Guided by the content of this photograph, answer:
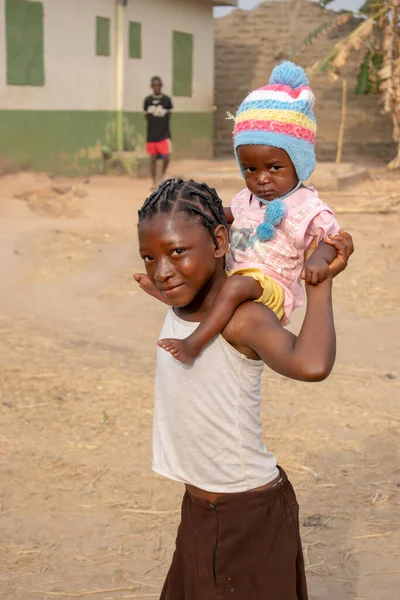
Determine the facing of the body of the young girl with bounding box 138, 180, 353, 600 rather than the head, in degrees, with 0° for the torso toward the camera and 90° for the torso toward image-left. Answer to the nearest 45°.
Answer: approximately 45°

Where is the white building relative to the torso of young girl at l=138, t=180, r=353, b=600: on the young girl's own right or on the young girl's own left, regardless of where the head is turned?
on the young girl's own right

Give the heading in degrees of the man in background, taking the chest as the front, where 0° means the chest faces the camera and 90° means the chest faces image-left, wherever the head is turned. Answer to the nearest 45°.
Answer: approximately 0°

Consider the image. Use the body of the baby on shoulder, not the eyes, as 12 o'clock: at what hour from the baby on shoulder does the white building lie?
The white building is roughly at 4 o'clock from the baby on shoulder.

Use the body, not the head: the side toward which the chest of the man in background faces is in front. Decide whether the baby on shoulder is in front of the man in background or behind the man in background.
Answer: in front

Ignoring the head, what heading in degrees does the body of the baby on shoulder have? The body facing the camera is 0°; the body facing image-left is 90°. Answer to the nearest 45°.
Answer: approximately 45°
